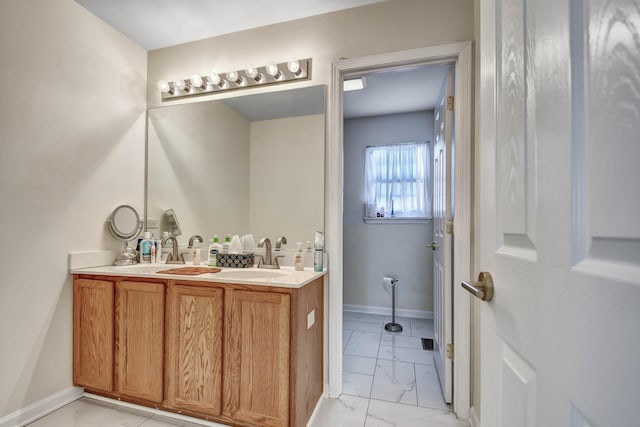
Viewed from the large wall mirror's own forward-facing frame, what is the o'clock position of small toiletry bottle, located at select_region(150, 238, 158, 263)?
The small toiletry bottle is roughly at 2 o'clock from the large wall mirror.

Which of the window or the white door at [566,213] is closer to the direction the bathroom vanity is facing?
the white door

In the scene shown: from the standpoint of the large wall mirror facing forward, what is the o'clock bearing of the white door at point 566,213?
The white door is roughly at 10 o'clock from the large wall mirror.

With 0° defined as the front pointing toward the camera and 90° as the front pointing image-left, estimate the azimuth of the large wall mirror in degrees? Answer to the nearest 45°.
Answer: approximately 45°

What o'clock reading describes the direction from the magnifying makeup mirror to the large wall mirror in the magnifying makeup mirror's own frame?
The large wall mirror is roughly at 10 o'clock from the magnifying makeup mirror.

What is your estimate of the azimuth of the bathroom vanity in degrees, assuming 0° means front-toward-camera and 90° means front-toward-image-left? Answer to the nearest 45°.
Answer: approximately 45°

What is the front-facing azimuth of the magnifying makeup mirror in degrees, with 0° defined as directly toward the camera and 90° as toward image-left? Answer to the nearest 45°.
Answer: approximately 0°
